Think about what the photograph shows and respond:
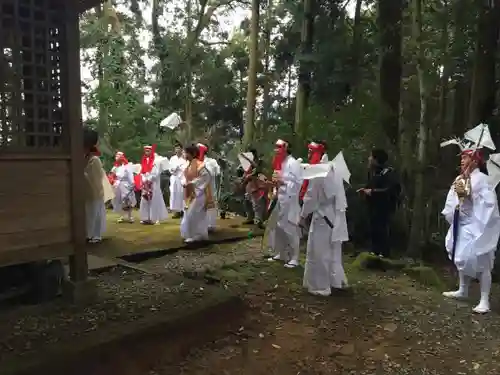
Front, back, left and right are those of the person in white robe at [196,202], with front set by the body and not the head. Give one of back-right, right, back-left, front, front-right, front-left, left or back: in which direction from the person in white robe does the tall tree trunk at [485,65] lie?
back

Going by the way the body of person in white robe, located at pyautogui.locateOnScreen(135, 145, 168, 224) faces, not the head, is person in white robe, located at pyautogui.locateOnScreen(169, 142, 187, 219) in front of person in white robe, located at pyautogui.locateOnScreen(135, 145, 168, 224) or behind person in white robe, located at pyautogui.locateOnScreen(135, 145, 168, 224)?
behind

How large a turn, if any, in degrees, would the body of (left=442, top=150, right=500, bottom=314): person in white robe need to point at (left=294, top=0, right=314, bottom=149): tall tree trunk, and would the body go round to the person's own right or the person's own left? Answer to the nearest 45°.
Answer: approximately 90° to the person's own right

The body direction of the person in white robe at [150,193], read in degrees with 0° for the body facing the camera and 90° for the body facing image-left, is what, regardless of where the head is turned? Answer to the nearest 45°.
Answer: approximately 45°

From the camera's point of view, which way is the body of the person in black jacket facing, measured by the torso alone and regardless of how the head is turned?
to the viewer's left

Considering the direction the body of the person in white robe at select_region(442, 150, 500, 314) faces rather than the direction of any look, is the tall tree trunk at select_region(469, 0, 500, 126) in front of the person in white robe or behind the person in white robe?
behind

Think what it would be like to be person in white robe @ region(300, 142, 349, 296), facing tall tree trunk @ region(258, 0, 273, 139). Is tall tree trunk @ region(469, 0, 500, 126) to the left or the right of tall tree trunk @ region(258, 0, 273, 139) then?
right

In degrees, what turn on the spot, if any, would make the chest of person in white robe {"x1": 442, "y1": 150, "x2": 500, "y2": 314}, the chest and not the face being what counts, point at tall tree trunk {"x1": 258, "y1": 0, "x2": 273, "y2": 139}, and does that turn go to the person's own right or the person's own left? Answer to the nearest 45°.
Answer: approximately 90° to the person's own right

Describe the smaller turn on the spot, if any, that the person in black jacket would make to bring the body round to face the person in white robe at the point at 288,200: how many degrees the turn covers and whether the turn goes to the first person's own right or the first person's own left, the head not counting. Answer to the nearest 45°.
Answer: approximately 45° to the first person's own left

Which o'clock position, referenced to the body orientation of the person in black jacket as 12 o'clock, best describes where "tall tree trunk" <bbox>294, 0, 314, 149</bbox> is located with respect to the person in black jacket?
The tall tree trunk is roughly at 2 o'clock from the person in black jacket.

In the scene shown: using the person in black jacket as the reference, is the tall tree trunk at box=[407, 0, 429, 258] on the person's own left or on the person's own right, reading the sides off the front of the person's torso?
on the person's own right

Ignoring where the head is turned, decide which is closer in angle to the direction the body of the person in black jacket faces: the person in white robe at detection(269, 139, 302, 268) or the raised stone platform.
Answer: the person in white robe

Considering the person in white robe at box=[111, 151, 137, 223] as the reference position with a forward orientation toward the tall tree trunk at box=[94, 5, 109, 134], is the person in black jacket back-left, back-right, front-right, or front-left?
back-right
